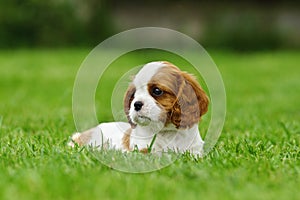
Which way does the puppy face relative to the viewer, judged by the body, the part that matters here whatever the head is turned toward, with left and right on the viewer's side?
facing the viewer and to the right of the viewer
